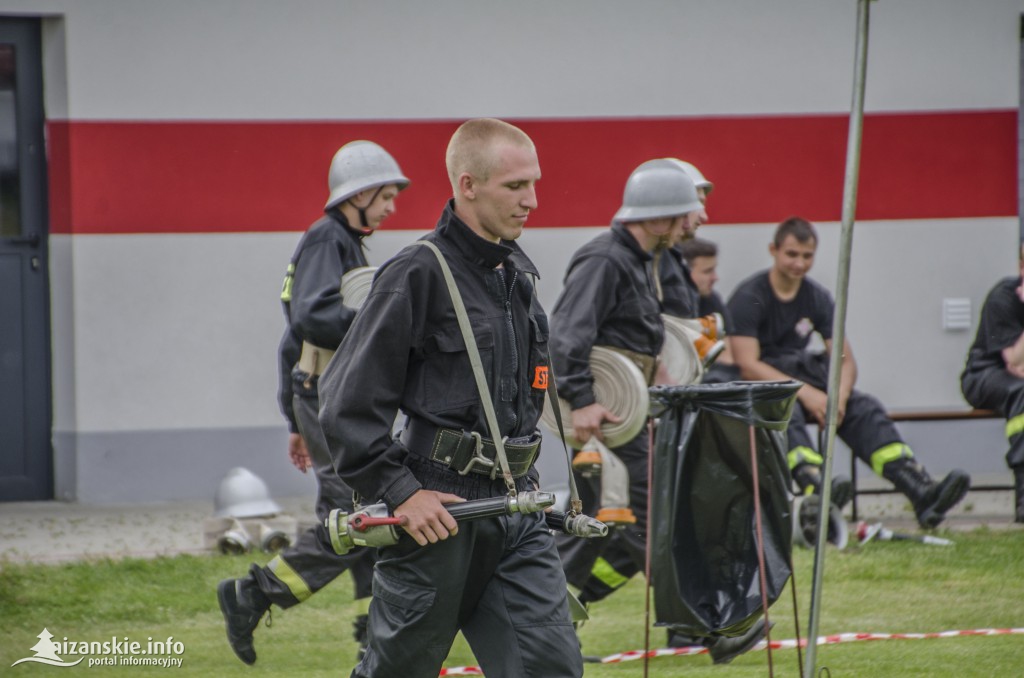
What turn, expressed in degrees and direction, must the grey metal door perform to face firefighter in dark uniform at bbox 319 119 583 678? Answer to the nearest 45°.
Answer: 0° — it already faces them

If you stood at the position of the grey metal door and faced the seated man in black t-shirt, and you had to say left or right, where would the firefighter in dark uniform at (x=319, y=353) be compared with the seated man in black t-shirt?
right

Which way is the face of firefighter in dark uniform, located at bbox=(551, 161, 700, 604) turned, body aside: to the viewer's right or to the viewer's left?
to the viewer's right

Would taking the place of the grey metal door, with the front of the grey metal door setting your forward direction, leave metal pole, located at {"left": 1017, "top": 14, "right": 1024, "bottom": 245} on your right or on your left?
on your left

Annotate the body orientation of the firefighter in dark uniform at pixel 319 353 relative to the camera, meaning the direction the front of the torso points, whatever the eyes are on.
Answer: to the viewer's right

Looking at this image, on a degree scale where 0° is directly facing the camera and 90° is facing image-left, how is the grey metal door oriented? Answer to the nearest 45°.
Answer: approximately 0°

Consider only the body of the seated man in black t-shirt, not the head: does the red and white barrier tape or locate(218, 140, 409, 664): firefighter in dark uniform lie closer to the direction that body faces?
the red and white barrier tape

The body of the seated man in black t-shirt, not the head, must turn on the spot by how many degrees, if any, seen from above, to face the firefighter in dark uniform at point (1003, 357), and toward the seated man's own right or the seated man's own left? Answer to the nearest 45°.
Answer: approximately 45° to the seated man's own left

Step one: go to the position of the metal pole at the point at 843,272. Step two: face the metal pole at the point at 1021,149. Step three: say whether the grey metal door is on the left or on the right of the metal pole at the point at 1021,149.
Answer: left

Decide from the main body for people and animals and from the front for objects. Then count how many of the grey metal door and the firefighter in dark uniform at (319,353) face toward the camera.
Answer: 1
